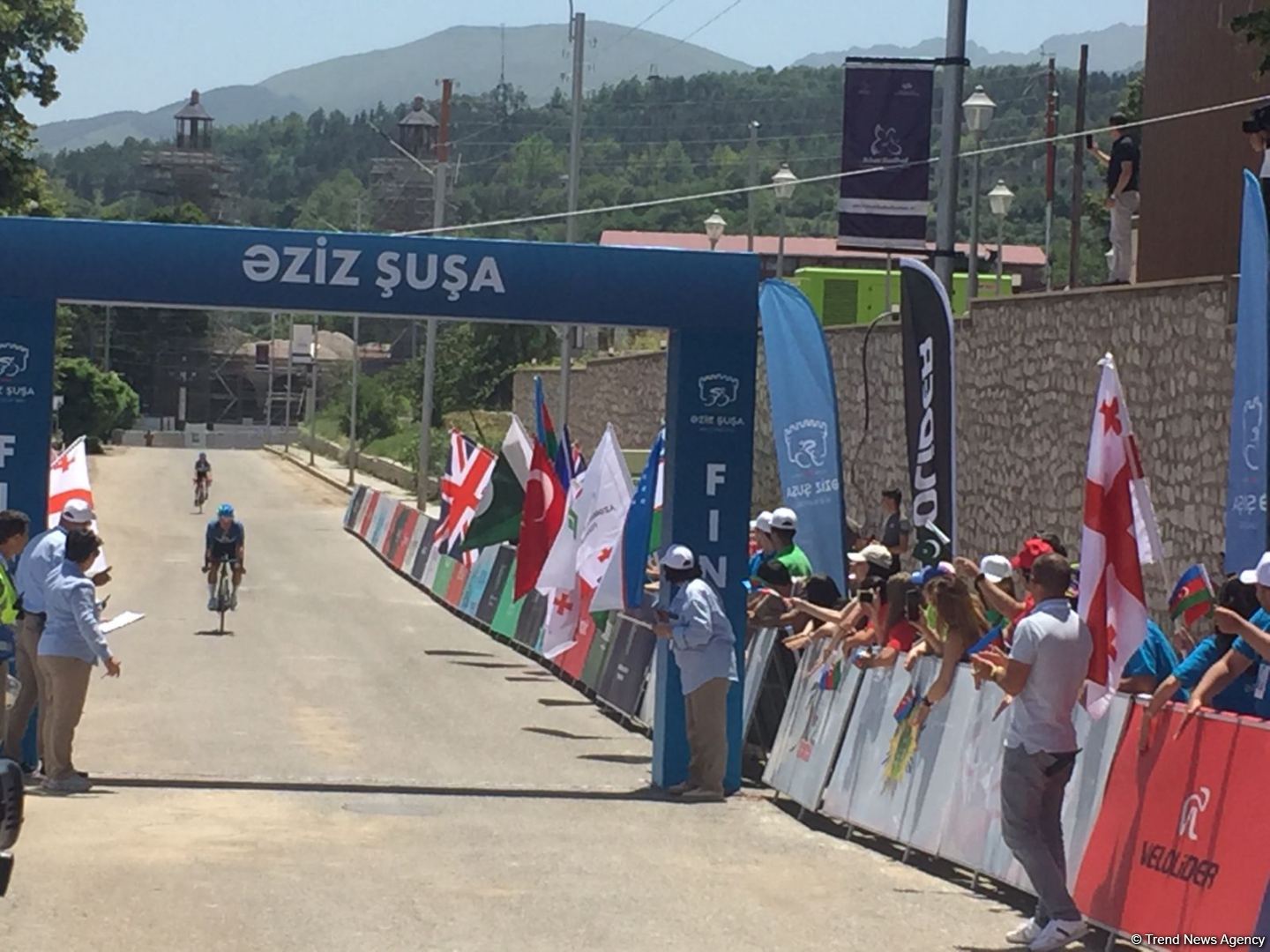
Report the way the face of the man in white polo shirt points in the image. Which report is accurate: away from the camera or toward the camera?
away from the camera

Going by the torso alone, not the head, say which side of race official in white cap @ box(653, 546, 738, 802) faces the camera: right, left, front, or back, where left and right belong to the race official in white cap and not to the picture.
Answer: left

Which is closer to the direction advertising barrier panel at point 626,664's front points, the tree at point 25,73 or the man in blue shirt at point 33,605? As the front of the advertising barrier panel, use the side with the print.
the man in blue shirt

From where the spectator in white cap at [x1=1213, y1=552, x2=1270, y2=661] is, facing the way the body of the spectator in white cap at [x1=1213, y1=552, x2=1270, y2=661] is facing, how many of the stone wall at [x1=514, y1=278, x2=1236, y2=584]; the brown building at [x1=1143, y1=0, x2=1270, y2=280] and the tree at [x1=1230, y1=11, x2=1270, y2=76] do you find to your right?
3

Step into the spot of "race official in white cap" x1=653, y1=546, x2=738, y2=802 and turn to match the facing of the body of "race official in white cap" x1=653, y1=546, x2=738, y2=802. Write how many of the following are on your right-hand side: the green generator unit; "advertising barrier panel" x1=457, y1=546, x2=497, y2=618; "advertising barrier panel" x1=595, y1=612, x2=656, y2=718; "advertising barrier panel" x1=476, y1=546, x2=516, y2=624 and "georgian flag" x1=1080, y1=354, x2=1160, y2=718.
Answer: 4

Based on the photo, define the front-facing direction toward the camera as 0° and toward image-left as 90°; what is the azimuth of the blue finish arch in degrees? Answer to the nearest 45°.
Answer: approximately 0°

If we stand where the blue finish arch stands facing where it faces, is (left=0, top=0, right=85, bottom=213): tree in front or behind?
behind

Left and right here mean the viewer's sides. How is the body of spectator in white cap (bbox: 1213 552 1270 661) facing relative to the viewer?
facing to the left of the viewer

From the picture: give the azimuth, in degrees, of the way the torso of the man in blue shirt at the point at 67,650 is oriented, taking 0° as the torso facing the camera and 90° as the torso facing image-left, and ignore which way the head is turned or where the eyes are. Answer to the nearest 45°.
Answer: approximately 225°

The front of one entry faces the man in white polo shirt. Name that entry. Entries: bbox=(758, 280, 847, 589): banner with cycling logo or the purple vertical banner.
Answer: the purple vertical banner

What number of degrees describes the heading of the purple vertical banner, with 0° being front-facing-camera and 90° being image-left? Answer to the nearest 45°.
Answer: approximately 0°

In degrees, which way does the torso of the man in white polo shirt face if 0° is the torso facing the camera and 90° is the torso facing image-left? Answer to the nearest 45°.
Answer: approximately 135°

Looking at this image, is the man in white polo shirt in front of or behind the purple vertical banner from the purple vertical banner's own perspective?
in front

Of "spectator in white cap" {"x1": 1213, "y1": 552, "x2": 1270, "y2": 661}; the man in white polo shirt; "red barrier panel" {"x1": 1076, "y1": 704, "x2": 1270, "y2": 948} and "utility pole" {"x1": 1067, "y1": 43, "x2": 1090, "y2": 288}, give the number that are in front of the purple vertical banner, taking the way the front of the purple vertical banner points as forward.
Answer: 3
